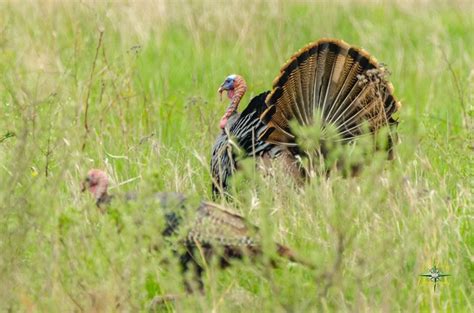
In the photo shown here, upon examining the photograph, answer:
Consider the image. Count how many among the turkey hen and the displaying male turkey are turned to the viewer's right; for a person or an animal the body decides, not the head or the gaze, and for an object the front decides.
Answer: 0

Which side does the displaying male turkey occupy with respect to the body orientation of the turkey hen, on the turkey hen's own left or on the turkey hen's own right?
on the turkey hen's own right

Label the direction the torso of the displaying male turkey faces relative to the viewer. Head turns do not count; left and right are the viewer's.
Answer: facing away from the viewer and to the left of the viewer

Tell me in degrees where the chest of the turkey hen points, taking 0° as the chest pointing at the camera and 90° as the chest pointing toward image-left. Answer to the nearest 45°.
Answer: approximately 90°
